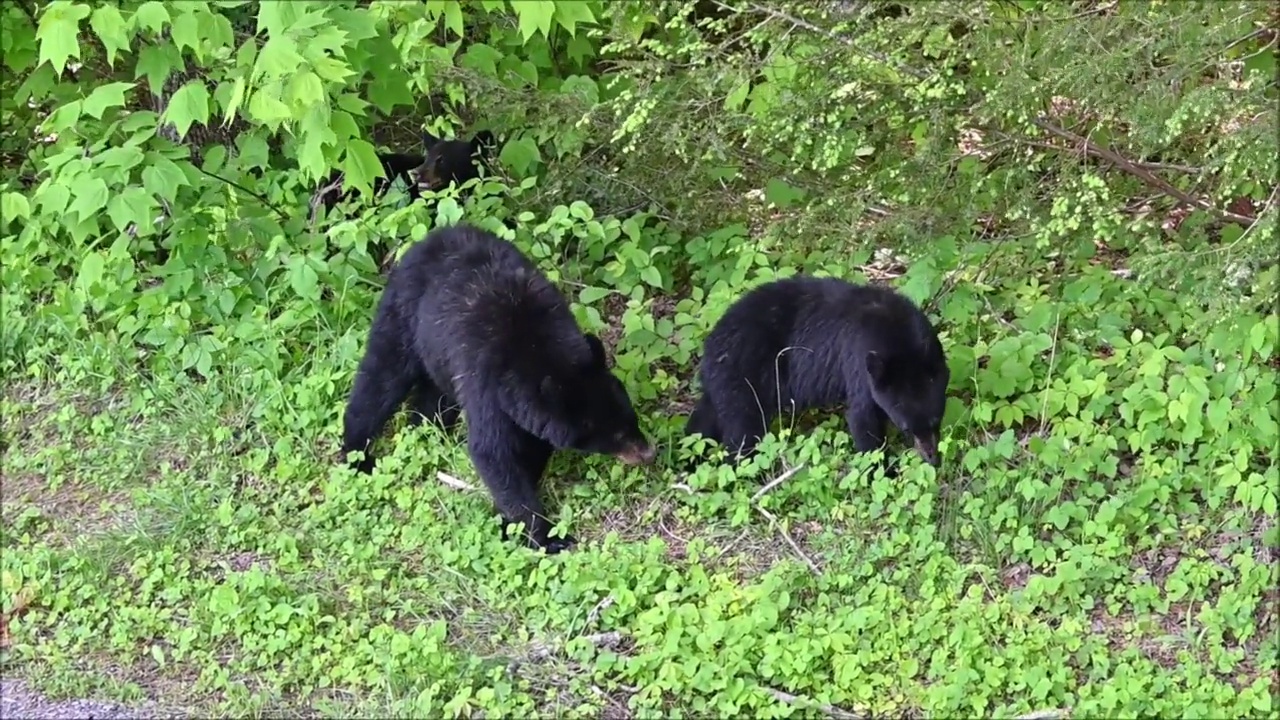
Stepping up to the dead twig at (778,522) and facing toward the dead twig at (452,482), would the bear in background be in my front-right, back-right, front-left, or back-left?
front-right

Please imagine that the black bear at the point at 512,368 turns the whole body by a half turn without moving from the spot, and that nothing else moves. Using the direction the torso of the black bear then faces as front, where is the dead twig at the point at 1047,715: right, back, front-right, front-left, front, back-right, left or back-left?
back

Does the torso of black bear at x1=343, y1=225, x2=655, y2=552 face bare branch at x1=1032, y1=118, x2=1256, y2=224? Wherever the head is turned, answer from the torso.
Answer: no

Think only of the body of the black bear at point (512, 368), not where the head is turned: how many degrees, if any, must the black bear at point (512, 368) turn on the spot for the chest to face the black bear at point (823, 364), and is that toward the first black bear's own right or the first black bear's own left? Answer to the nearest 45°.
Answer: approximately 45° to the first black bear's own left

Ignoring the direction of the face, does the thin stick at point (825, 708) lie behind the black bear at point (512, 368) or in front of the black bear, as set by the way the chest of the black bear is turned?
in front

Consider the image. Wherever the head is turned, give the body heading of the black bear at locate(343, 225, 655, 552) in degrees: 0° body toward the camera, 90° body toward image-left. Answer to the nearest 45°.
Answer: approximately 315°

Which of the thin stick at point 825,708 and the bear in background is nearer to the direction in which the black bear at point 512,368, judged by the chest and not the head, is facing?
the thin stick

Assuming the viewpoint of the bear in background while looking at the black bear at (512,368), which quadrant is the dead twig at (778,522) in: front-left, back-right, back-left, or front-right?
front-left

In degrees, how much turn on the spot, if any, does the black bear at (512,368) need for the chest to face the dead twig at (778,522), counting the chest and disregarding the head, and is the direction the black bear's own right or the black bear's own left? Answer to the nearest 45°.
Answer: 0° — it already faces it

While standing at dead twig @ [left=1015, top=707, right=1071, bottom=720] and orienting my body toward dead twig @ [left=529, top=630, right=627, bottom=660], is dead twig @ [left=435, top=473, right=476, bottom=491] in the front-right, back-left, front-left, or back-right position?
front-right

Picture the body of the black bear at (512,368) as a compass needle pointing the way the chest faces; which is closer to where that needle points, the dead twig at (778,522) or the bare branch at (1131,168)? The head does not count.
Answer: the dead twig

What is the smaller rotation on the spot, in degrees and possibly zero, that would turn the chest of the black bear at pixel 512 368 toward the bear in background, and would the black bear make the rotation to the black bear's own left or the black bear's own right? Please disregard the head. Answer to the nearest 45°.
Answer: approximately 135° to the black bear's own left

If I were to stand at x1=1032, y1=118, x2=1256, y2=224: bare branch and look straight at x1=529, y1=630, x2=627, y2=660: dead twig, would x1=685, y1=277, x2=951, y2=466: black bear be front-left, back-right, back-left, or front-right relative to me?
front-right

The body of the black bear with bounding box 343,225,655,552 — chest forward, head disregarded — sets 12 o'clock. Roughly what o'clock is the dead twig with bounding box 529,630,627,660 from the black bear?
The dead twig is roughly at 1 o'clock from the black bear.
